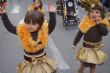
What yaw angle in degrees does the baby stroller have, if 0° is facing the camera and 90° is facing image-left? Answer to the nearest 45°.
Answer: approximately 0°
